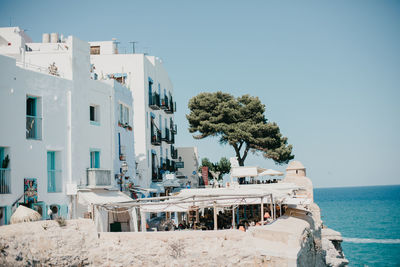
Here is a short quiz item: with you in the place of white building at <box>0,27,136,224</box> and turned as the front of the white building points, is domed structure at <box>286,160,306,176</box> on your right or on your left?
on your left

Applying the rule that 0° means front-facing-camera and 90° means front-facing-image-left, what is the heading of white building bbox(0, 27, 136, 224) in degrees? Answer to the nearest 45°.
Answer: approximately 315°

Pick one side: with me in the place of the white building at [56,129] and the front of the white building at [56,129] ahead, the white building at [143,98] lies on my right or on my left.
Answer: on my left

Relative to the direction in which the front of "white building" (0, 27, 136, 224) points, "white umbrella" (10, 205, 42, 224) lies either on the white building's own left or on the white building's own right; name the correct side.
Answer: on the white building's own right

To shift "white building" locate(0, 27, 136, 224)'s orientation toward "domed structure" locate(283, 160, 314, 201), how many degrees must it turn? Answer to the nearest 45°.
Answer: approximately 90° to its left

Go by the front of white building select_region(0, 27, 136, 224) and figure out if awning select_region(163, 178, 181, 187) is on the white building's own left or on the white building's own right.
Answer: on the white building's own left
